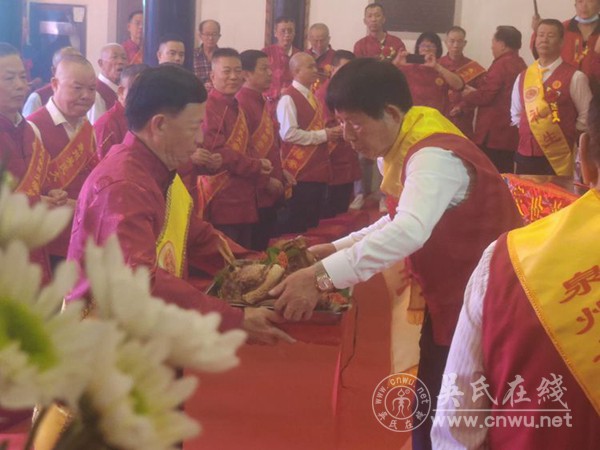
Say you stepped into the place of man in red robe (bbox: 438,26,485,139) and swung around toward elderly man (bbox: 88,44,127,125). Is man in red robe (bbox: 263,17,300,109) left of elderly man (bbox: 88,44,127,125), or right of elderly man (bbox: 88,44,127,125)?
right

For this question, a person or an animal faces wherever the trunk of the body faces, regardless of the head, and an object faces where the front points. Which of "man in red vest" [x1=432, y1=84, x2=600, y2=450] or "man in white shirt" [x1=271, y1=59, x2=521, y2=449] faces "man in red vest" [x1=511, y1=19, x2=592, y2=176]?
"man in red vest" [x1=432, y1=84, x2=600, y2=450]

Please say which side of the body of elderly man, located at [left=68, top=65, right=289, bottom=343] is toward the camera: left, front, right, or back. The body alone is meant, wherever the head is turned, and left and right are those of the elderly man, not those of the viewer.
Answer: right

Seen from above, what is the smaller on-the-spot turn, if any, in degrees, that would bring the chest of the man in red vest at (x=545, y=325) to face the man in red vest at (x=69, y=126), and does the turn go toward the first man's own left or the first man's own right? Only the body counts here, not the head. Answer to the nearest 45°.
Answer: approximately 45° to the first man's own left

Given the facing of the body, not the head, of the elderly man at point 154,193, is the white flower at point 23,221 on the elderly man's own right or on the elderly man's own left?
on the elderly man's own right

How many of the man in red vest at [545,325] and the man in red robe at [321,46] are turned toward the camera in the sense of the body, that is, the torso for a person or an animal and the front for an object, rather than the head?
1

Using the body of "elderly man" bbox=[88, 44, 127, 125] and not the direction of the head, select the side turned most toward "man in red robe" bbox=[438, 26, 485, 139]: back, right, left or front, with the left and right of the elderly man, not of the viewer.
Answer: left

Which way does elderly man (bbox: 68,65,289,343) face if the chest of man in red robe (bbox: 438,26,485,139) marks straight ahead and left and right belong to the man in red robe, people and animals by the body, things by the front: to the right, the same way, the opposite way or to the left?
to the left

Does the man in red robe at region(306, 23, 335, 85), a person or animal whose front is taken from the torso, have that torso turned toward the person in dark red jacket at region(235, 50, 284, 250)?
yes
